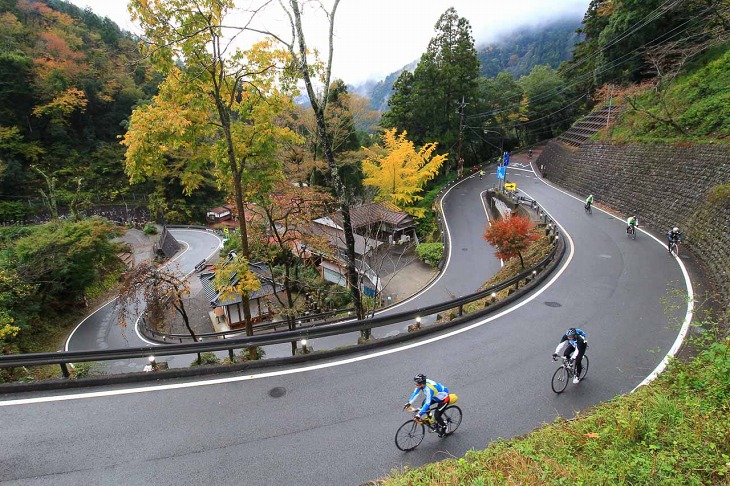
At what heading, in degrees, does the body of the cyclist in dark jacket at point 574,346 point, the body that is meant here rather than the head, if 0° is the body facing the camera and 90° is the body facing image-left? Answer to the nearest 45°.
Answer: approximately 45°

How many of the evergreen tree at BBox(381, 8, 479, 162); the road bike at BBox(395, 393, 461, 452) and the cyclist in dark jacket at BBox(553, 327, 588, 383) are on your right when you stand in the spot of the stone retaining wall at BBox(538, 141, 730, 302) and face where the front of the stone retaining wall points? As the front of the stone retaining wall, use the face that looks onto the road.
1

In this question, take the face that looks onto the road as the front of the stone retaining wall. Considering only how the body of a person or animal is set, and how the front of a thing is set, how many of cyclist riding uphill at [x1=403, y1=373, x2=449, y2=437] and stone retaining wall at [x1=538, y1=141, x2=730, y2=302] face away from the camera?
0

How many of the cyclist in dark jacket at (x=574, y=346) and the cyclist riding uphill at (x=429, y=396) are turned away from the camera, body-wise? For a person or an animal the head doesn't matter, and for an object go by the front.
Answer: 0

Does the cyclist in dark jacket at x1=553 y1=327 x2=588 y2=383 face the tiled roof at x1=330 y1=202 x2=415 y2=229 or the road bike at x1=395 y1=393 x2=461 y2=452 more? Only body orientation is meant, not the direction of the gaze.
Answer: the road bike
